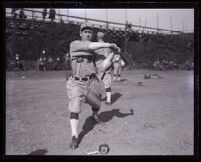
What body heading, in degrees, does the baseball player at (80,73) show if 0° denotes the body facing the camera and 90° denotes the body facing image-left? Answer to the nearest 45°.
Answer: approximately 0°

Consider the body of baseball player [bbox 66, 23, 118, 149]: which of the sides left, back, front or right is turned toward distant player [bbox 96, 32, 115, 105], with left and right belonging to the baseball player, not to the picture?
back

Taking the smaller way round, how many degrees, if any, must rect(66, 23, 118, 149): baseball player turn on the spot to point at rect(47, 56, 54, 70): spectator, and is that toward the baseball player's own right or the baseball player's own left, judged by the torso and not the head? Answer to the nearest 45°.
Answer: approximately 180°
